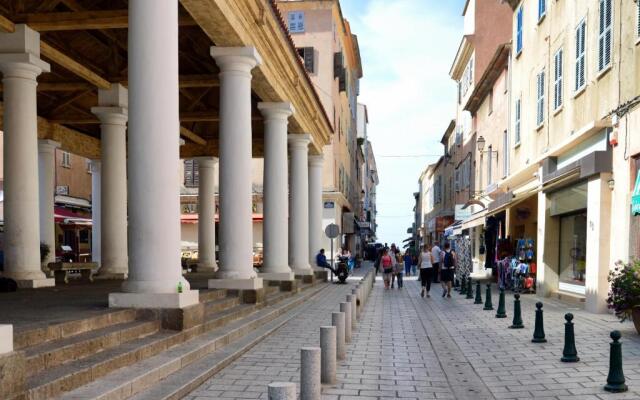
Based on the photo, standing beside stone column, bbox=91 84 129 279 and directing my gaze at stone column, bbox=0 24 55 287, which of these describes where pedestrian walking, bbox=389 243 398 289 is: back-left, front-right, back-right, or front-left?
back-left
